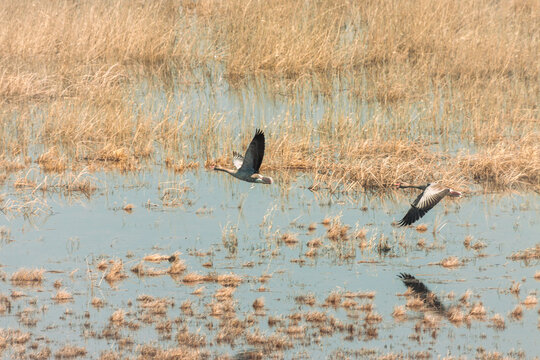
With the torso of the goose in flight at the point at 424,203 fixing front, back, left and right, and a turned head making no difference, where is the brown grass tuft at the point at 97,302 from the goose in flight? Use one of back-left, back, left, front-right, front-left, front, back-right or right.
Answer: front-left

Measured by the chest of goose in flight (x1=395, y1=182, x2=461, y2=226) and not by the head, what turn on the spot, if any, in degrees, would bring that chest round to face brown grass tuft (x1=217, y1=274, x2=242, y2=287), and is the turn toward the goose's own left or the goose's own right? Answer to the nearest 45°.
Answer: approximately 45° to the goose's own left

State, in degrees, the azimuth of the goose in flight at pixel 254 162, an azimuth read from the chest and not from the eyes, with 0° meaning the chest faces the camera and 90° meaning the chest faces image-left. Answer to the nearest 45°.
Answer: approximately 90°

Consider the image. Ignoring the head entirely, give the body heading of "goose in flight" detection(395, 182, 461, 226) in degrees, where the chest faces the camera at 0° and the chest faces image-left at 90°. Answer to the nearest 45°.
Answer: approximately 90°

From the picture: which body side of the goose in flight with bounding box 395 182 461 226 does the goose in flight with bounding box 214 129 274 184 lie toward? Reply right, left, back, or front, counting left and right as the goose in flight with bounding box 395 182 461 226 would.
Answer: front

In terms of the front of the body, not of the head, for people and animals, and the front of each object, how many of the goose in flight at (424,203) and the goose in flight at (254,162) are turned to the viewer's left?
2
